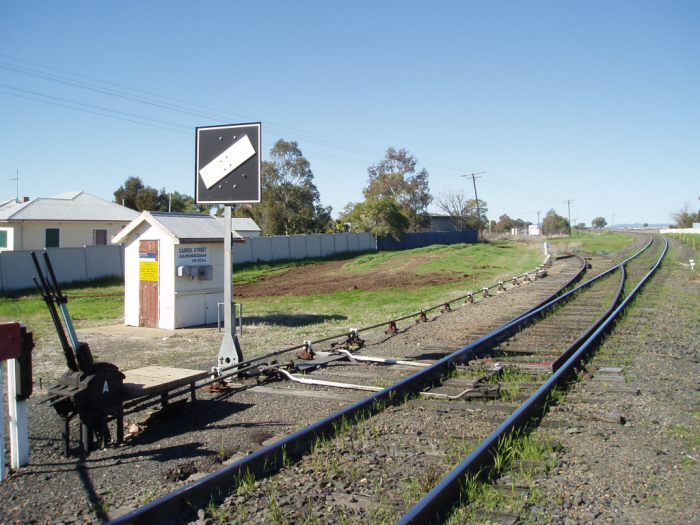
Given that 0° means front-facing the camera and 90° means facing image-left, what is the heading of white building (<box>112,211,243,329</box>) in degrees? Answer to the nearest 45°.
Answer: approximately 45°

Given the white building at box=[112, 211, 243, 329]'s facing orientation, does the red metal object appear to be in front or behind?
in front

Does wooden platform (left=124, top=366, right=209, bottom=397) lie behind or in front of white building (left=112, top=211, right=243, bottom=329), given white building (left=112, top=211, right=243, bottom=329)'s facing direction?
in front

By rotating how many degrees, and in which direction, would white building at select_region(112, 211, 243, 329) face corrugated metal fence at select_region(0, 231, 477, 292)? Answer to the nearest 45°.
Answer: approximately 135° to its right

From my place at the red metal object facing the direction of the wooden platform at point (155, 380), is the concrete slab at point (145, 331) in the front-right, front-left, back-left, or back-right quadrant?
front-left
